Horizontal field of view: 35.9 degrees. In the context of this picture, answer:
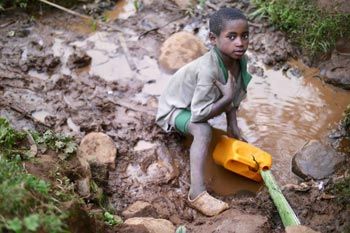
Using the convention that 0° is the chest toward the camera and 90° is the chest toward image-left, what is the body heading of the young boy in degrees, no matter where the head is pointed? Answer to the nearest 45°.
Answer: approximately 315°

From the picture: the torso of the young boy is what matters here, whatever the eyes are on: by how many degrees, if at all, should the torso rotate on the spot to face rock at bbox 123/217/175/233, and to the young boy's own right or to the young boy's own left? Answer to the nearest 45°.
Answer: approximately 45° to the young boy's own right

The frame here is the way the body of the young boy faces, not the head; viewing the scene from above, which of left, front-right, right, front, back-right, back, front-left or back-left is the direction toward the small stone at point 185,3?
back-left

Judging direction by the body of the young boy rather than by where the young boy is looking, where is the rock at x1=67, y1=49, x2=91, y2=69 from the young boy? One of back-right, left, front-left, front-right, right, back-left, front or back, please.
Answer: back

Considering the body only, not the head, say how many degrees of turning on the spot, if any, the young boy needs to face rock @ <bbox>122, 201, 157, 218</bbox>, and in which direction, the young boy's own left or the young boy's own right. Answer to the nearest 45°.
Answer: approximately 90° to the young boy's own right

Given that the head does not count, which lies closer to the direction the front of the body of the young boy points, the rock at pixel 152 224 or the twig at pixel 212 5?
the rock

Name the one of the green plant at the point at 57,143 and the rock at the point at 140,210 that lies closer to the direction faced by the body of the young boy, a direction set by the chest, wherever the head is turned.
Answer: the rock

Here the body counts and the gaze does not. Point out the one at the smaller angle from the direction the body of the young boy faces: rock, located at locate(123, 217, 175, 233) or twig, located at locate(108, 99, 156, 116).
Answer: the rock

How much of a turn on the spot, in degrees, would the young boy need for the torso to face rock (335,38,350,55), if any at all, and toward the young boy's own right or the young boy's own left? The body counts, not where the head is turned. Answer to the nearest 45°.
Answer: approximately 90° to the young boy's own left

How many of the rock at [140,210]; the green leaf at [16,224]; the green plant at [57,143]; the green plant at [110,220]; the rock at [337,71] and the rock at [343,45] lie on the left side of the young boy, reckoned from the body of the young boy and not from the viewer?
2

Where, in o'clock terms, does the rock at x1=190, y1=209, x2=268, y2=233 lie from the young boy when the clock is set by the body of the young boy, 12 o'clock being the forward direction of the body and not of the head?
The rock is roughly at 1 o'clock from the young boy.

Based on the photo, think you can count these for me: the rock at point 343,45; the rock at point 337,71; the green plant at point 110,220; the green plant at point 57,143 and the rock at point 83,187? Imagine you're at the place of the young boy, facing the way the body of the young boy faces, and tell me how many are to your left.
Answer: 2

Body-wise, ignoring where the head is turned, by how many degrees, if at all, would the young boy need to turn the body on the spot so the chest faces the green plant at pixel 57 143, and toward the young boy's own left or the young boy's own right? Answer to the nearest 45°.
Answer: approximately 135° to the young boy's own right
